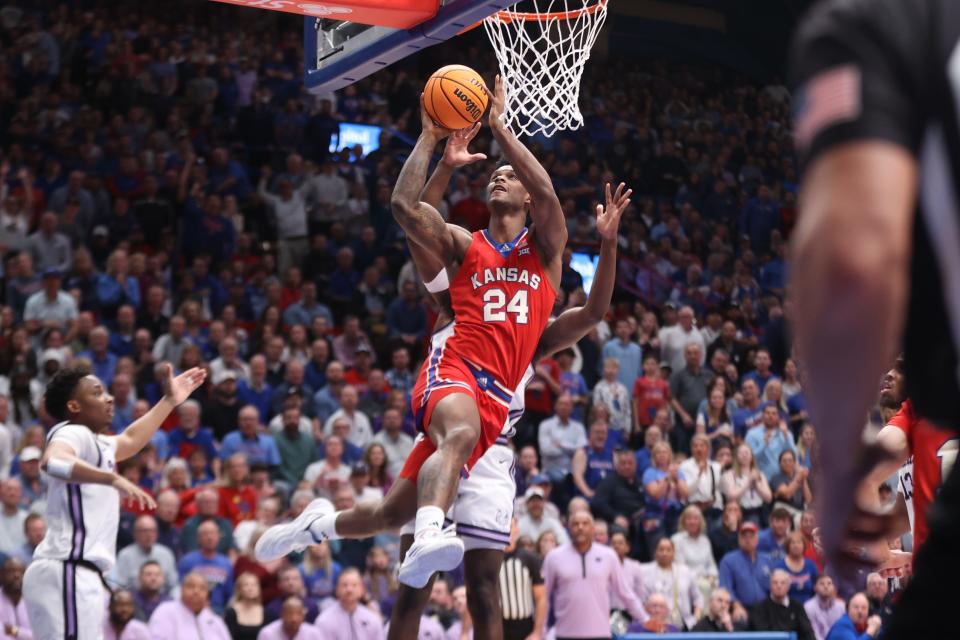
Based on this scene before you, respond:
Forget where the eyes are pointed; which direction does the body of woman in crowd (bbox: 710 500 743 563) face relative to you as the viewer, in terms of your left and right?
facing the viewer

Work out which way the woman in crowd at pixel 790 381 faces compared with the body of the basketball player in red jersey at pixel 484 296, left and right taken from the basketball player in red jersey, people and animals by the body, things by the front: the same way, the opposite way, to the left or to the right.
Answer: the same way

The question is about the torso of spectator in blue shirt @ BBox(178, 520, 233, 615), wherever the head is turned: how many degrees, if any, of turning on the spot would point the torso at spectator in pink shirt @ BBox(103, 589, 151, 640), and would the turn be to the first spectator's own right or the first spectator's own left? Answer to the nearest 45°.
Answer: approximately 45° to the first spectator's own right

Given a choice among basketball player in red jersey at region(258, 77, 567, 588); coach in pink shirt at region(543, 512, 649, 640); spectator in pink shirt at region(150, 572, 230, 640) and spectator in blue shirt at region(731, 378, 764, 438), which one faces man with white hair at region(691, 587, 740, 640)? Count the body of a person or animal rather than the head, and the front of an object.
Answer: the spectator in blue shirt

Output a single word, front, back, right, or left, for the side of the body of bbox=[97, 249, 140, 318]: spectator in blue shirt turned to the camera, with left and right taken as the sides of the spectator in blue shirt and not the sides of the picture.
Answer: front

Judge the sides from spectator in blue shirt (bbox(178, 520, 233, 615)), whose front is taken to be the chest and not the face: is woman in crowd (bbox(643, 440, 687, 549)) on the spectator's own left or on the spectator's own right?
on the spectator's own left

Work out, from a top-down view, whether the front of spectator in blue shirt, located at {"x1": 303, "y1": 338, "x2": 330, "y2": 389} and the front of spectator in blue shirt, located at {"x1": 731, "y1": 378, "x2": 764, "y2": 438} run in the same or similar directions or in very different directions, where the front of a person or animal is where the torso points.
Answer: same or similar directions

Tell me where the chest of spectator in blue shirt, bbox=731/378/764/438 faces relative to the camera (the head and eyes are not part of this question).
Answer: toward the camera

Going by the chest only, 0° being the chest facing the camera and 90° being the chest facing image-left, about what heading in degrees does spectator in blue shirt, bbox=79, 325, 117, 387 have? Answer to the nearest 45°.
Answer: approximately 0°

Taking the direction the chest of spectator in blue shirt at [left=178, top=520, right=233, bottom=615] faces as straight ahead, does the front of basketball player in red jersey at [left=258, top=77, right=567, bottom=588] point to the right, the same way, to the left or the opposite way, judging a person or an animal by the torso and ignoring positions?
the same way

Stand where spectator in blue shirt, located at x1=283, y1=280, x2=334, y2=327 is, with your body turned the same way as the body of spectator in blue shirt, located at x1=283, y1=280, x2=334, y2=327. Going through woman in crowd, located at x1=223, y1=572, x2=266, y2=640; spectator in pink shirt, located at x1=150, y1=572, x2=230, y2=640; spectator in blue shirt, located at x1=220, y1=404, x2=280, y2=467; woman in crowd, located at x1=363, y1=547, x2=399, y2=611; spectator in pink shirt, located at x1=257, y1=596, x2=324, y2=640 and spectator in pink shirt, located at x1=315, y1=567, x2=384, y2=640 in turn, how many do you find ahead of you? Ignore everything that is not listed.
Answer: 6

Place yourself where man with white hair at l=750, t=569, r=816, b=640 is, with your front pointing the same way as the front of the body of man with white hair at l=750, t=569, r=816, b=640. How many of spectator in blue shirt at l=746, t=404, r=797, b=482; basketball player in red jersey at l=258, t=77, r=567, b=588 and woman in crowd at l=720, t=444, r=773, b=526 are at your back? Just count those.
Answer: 2

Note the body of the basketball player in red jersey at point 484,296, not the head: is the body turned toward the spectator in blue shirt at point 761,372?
no

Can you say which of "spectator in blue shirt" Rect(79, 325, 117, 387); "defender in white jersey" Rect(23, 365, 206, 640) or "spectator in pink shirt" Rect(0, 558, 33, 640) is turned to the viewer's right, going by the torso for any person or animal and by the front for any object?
the defender in white jersey

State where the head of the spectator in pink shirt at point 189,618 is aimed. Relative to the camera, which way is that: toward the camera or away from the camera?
toward the camera

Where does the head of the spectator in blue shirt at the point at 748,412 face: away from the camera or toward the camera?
toward the camera

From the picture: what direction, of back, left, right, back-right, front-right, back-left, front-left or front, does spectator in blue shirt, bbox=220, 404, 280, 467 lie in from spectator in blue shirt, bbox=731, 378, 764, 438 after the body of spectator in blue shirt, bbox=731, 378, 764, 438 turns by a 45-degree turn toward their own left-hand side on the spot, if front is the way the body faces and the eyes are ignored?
right

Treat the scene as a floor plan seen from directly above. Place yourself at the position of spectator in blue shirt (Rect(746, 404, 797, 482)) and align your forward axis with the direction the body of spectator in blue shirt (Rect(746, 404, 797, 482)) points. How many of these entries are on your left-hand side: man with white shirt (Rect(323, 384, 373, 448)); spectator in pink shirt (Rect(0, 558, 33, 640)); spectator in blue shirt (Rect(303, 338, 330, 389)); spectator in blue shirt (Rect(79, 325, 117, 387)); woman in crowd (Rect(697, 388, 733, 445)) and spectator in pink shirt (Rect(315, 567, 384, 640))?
0

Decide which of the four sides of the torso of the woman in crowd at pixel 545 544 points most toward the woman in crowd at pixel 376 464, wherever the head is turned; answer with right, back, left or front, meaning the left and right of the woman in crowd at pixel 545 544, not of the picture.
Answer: right

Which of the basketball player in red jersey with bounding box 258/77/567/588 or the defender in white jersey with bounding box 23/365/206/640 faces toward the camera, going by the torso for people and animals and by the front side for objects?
the basketball player in red jersey

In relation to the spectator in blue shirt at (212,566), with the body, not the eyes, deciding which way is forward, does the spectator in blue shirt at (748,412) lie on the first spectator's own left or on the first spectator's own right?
on the first spectator's own left

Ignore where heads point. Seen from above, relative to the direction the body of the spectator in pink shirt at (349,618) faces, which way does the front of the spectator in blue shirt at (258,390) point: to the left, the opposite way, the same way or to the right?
the same way

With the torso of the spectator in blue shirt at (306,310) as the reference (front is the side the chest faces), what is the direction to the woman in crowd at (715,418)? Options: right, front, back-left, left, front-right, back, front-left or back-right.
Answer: left

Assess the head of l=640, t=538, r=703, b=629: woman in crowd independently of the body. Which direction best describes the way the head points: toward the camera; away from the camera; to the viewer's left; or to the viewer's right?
toward the camera
